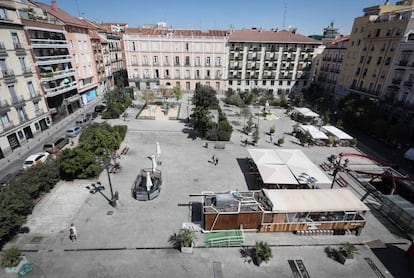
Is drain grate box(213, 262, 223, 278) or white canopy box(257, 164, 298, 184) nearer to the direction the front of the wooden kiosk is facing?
the drain grate

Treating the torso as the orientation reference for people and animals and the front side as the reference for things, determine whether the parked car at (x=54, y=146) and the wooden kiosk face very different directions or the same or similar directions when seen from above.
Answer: very different directions

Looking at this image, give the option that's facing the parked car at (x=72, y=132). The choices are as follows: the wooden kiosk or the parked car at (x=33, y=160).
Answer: the parked car at (x=33, y=160)

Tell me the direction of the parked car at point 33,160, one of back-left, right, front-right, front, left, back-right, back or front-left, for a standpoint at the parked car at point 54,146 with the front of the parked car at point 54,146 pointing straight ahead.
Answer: back

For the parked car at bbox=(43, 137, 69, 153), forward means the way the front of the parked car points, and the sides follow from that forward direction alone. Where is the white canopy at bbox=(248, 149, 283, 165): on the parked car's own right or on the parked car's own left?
on the parked car's own right

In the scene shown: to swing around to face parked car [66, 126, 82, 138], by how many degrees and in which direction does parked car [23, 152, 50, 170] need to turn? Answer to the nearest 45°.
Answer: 0° — it already faces it

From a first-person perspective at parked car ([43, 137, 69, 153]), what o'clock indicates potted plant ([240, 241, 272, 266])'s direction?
The potted plant is roughly at 4 o'clock from the parked car.

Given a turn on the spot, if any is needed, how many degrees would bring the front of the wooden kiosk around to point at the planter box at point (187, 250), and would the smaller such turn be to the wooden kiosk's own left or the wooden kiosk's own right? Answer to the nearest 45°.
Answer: approximately 45° to the wooden kiosk's own right

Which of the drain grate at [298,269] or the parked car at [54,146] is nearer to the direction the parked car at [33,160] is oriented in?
the parked car

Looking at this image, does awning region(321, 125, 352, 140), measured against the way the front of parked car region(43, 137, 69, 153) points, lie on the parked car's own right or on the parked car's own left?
on the parked car's own right

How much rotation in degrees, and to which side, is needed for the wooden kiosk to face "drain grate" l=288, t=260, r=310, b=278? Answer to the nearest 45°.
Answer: approximately 45° to its left

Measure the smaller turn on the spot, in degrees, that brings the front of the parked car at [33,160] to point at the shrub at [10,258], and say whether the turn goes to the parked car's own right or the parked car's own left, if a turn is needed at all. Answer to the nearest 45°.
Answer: approximately 135° to the parked car's own right

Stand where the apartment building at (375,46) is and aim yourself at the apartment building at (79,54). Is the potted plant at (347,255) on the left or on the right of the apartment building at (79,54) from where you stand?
left

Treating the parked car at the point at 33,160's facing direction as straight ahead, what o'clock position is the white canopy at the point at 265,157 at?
The white canopy is roughly at 3 o'clock from the parked car.

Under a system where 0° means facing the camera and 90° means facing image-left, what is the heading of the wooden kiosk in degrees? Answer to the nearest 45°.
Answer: approximately 0°
